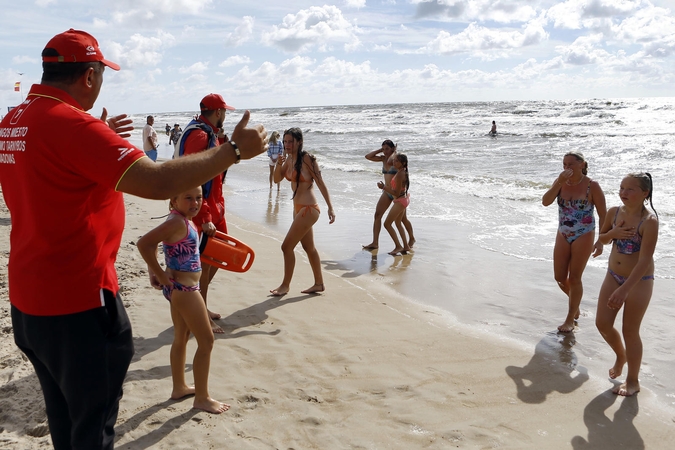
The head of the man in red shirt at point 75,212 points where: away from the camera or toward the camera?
away from the camera

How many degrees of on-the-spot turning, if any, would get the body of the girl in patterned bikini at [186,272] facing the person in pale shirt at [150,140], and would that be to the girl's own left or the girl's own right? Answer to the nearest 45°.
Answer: approximately 135° to the girl's own left

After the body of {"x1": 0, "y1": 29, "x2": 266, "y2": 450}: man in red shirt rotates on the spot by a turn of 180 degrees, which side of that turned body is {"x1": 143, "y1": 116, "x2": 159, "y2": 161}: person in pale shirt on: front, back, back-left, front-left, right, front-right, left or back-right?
back-right

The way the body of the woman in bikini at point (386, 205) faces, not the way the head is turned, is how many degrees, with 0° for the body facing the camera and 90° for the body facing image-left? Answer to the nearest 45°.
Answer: approximately 45°

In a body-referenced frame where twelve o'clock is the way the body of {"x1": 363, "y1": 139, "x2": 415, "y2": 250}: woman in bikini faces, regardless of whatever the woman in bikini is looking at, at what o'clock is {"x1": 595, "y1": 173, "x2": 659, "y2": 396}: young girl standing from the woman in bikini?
The young girl standing is roughly at 10 o'clock from the woman in bikini.

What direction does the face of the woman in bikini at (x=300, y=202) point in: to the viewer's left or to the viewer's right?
to the viewer's left

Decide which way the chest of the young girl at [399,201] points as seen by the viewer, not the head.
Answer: to the viewer's left
